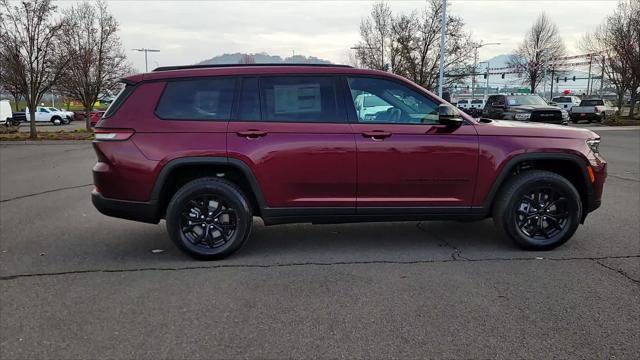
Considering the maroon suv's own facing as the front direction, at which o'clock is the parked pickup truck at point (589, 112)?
The parked pickup truck is roughly at 10 o'clock from the maroon suv.

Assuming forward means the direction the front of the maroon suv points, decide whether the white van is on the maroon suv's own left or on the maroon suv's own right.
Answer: on the maroon suv's own left

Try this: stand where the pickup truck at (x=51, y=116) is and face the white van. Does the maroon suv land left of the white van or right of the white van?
left

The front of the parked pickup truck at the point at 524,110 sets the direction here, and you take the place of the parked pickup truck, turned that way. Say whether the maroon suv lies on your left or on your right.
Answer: on your right

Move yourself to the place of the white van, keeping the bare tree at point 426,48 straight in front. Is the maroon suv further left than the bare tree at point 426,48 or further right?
right

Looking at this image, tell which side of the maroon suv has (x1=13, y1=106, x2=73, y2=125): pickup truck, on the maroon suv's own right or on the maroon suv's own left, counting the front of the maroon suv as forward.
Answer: on the maroon suv's own left

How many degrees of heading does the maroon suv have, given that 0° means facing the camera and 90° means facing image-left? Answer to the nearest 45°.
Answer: approximately 270°

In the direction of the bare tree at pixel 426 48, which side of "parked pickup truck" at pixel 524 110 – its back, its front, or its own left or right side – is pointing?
back

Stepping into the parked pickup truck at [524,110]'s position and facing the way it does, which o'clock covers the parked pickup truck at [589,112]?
the parked pickup truck at [589,112] is roughly at 8 o'clock from the parked pickup truck at [524,110].

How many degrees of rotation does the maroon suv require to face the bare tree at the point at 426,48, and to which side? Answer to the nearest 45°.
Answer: approximately 90° to its left

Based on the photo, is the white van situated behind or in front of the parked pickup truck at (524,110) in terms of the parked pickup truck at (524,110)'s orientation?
behind

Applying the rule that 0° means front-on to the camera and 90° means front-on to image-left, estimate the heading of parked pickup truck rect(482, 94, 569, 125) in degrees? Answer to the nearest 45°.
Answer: approximately 315°

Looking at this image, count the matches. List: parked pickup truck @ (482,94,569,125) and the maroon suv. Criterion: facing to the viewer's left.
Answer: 0
